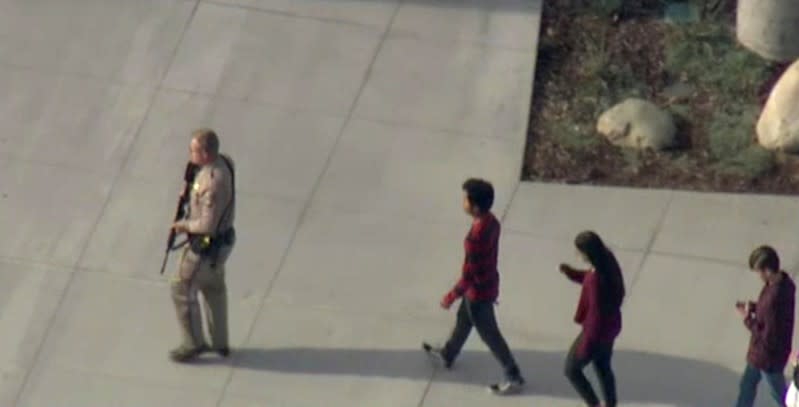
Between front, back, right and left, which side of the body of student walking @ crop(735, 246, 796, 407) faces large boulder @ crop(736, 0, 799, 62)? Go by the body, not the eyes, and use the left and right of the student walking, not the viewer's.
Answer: right

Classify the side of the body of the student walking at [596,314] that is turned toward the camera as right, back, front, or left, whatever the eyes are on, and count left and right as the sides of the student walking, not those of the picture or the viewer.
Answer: left

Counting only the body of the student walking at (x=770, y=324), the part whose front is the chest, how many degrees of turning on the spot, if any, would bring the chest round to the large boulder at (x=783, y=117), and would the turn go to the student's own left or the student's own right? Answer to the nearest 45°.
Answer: approximately 90° to the student's own right

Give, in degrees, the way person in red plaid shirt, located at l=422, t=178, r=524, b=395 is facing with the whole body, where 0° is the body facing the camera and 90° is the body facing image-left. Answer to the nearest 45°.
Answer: approximately 90°

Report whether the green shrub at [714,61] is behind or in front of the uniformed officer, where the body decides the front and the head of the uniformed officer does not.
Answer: behind

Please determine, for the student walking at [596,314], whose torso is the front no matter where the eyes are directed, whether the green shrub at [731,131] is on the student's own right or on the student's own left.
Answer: on the student's own right

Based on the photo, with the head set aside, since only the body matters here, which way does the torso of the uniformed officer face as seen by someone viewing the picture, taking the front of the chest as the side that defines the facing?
to the viewer's left

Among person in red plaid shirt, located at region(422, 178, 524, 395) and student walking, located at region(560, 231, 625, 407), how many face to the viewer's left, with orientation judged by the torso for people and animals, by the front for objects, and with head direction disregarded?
2

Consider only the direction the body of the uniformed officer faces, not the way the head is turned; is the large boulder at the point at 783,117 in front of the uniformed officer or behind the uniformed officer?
behind

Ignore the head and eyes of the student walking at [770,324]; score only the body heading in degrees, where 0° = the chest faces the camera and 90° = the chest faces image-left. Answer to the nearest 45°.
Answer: approximately 90°
